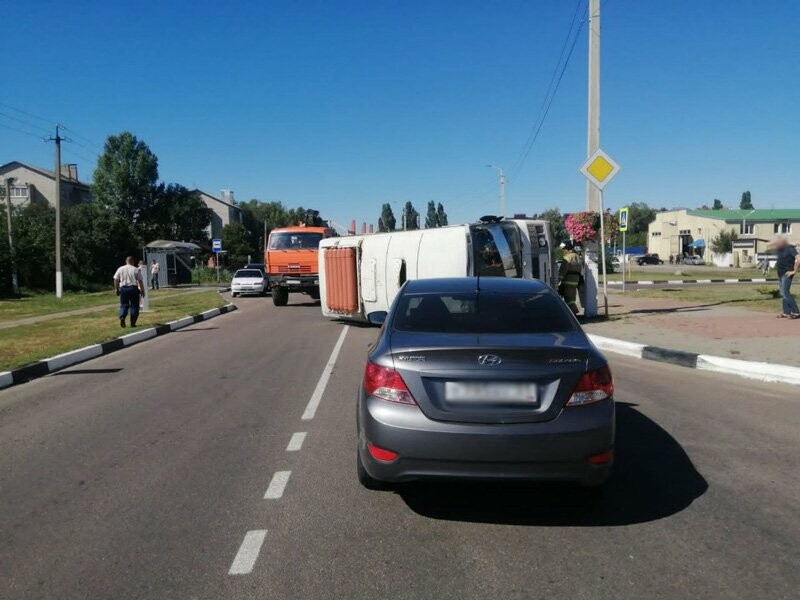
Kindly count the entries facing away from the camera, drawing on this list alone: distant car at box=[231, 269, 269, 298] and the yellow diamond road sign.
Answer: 0

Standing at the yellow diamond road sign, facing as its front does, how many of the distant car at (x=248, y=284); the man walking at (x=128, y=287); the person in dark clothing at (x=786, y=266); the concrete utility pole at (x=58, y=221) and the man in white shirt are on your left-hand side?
1

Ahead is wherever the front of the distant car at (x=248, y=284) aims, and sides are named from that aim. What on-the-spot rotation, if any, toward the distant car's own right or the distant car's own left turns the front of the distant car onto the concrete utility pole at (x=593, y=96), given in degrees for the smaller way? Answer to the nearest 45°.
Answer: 0° — it already faces it

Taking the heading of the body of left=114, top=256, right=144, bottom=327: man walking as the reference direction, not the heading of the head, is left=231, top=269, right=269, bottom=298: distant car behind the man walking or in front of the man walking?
in front

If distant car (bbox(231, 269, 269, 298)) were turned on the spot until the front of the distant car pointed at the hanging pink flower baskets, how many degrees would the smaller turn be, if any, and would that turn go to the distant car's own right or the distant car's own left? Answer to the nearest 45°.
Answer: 0° — it already faces it

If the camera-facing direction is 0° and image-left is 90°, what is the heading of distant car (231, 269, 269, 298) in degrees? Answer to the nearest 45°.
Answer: approximately 0°

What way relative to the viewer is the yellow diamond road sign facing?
toward the camera
